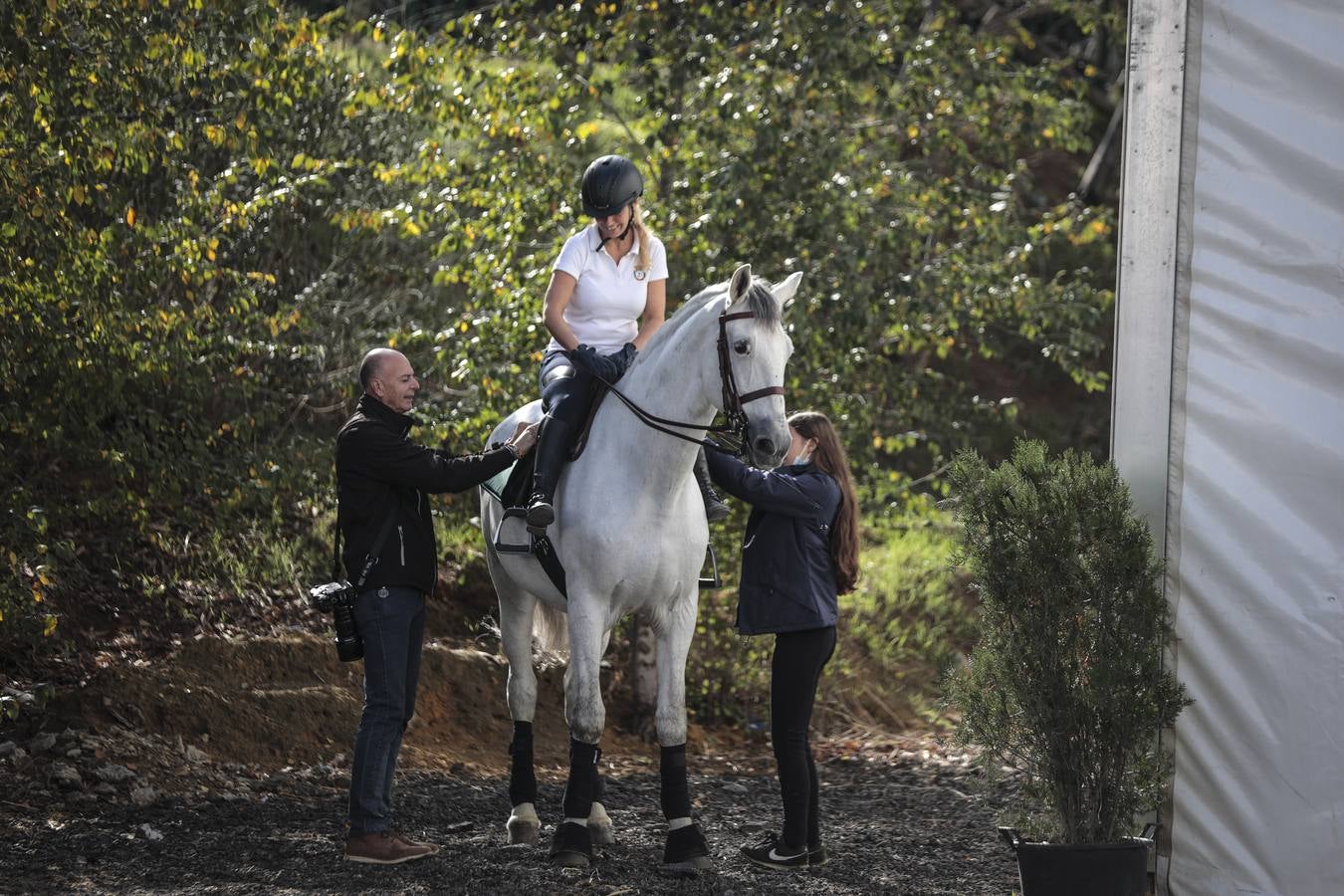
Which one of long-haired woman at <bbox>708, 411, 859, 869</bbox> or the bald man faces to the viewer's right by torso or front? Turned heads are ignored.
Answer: the bald man

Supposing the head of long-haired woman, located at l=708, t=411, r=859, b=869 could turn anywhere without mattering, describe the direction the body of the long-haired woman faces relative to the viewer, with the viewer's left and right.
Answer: facing to the left of the viewer

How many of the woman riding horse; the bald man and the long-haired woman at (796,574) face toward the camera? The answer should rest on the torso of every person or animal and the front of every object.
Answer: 1

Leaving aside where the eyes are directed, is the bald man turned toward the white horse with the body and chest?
yes

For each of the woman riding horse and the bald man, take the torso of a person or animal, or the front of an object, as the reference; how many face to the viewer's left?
0

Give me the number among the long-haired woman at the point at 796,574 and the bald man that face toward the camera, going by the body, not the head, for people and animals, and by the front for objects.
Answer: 0

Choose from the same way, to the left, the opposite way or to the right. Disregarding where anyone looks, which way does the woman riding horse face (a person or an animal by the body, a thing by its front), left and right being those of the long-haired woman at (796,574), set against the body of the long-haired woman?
to the left

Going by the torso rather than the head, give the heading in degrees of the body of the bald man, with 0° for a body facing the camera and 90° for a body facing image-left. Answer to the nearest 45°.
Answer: approximately 270°

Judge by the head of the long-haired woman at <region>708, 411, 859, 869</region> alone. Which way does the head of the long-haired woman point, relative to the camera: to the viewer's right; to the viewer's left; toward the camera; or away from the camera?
to the viewer's left

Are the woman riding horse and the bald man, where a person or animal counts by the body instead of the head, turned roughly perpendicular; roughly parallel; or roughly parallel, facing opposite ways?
roughly perpendicular

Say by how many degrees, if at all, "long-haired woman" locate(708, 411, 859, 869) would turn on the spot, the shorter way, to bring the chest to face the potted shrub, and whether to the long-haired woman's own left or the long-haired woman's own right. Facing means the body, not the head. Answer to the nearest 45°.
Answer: approximately 135° to the long-haired woman's own left

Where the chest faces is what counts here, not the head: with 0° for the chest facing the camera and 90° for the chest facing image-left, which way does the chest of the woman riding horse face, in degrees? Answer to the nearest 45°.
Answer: approximately 0°
